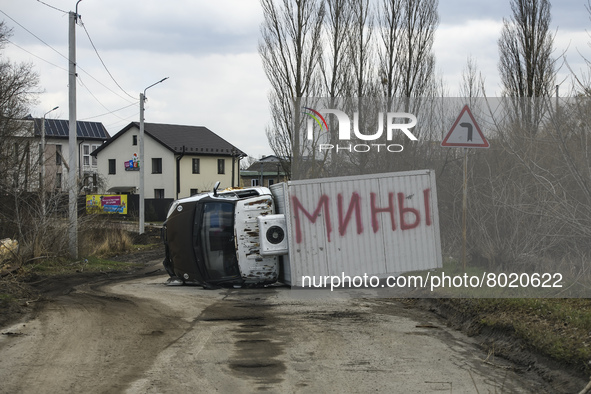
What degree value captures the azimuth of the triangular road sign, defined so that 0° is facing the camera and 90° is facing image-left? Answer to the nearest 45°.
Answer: approximately 0°

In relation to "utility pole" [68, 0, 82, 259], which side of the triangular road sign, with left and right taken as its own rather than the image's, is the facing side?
right
